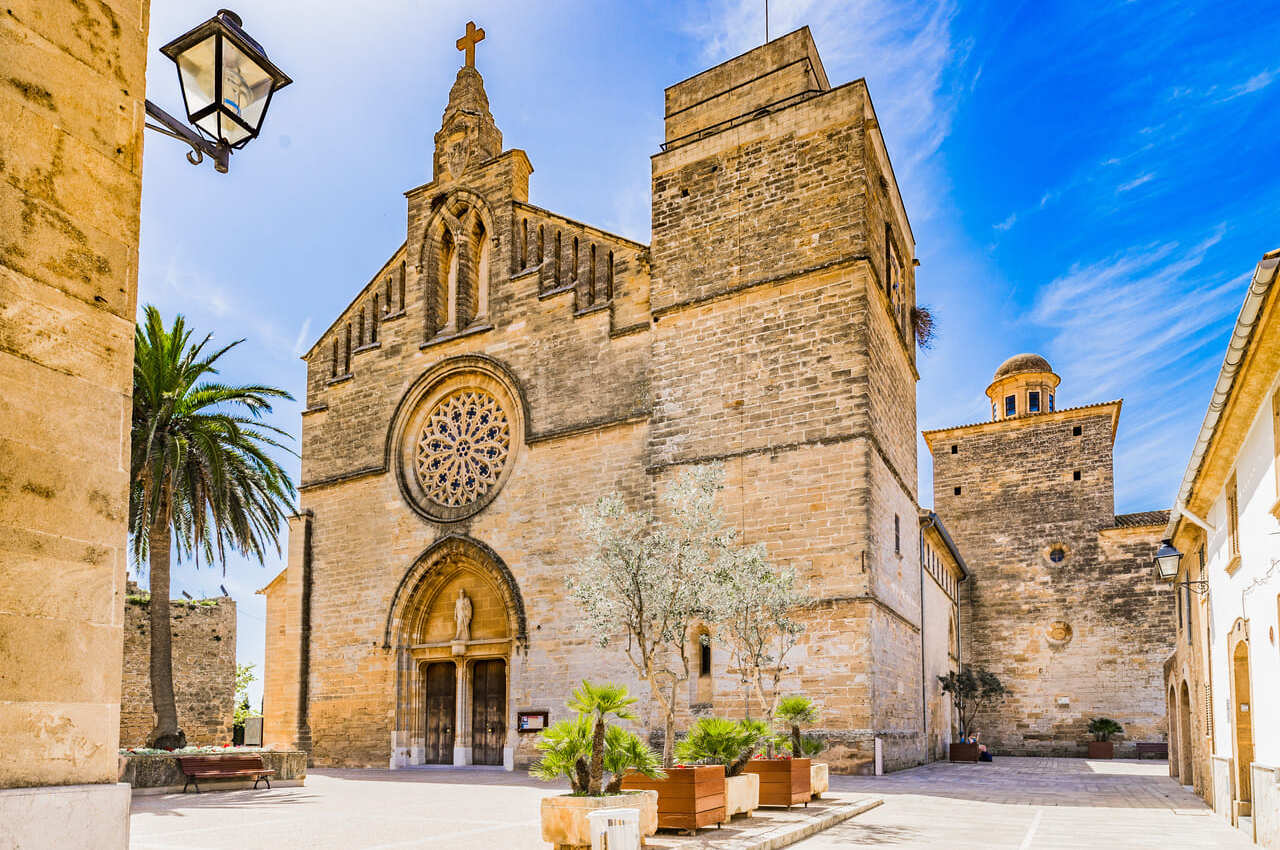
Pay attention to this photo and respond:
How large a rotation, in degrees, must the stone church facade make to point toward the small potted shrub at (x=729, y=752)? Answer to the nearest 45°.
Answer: approximately 45° to its left

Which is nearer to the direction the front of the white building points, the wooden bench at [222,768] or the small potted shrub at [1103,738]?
the wooden bench

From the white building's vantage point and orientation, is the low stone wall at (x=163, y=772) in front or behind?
in front

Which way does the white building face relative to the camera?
to the viewer's left
